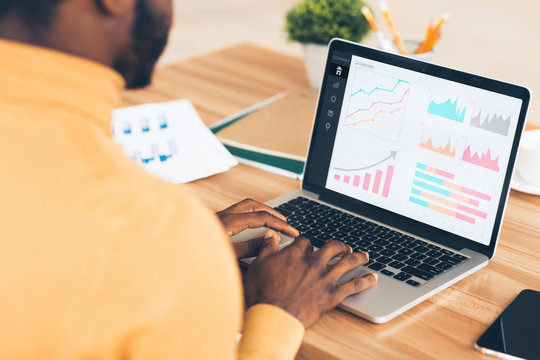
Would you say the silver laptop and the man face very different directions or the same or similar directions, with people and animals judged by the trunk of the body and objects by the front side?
very different directions

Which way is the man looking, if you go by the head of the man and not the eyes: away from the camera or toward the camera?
away from the camera

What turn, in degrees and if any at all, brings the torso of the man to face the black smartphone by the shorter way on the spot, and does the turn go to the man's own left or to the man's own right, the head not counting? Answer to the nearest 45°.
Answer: approximately 45° to the man's own right

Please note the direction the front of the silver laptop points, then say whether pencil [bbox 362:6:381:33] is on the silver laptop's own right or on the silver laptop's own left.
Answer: on the silver laptop's own right

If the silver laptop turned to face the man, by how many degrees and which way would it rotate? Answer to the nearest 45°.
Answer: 0° — it already faces them

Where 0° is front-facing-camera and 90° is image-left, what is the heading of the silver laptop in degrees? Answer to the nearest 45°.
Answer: approximately 45°

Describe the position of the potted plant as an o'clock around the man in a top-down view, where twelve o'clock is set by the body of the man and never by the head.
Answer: The potted plant is roughly at 11 o'clock from the man.

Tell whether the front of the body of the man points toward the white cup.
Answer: yes

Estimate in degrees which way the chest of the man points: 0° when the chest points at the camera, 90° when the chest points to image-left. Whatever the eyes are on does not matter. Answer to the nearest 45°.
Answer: approximately 225°

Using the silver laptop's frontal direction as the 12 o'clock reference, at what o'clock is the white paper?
The white paper is roughly at 2 o'clock from the silver laptop.

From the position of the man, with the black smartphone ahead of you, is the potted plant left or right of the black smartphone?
left
